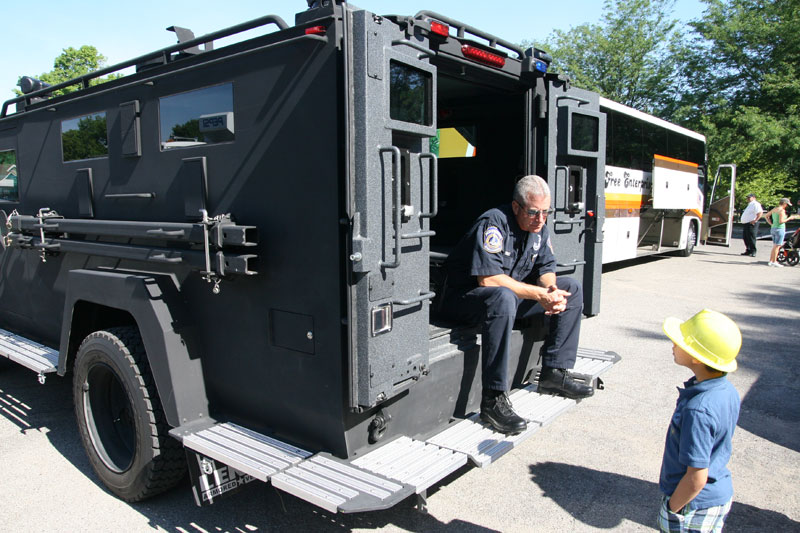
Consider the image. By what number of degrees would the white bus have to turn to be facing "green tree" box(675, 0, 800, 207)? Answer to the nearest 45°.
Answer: approximately 45° to its left

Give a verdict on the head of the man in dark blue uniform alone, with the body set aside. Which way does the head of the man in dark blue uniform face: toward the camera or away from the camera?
toward the camera

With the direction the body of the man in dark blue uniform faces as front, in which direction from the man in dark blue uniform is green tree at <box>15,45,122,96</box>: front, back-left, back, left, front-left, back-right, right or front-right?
back

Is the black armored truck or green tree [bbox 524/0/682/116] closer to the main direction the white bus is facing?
the green tree

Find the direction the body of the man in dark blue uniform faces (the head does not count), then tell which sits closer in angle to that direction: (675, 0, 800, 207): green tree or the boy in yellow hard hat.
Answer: the boy in yellow hard hat

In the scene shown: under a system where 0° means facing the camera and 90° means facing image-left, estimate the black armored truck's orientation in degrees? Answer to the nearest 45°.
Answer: approximately 135°

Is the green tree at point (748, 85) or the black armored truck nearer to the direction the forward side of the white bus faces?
the green tree

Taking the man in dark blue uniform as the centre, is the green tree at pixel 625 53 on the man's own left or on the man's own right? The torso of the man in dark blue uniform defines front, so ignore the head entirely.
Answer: on the man's own left

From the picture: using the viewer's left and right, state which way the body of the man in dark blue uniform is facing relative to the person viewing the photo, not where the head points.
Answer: facing the viewer and to the right of the viewer

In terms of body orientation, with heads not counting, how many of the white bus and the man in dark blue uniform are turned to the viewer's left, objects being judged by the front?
0

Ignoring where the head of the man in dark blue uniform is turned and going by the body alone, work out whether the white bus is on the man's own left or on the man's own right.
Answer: on the man's own left

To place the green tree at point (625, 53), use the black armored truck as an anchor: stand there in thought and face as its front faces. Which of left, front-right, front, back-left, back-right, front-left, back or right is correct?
right

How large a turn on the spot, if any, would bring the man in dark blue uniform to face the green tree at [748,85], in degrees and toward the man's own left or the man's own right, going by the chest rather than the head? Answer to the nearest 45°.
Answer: approximately 135° to the man's own left

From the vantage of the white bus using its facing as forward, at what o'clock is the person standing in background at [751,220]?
The person standing in background is roughly at 12 o'clock from the white bus.
